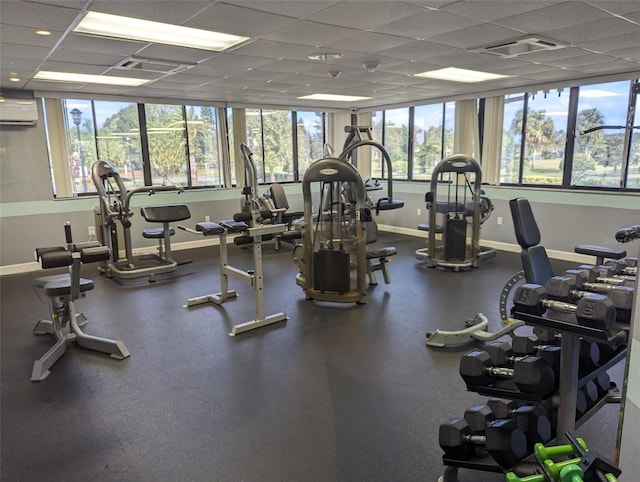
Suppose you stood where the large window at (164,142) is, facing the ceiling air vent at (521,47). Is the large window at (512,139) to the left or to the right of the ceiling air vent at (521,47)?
left

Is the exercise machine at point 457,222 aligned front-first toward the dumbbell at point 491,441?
yes

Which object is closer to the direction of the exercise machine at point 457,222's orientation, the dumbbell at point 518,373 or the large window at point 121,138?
the dumbbell

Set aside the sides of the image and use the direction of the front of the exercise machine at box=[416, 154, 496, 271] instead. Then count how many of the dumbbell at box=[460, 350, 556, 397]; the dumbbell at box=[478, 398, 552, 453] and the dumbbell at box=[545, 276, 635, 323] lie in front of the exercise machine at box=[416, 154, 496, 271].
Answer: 3

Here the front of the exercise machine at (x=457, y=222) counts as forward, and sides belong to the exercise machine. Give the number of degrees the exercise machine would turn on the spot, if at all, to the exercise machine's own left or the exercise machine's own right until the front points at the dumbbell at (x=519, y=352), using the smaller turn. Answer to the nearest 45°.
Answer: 0° — it already faces it

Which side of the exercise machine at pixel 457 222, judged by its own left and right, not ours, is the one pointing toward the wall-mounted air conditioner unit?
right

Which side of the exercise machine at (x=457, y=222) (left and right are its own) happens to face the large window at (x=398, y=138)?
back

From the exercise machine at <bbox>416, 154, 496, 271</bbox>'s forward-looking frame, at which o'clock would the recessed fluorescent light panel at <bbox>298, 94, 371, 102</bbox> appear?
The recessed fluorescent light panel is roughly at 10 o'clock from the exercise machine.

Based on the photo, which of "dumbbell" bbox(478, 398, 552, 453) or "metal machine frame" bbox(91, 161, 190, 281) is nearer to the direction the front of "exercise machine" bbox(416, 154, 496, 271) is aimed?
the dumbbell

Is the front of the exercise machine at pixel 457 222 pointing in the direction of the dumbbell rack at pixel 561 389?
yes

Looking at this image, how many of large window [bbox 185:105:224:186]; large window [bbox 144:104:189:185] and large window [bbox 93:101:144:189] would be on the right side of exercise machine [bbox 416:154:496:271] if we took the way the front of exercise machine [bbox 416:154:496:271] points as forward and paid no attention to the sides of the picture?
3

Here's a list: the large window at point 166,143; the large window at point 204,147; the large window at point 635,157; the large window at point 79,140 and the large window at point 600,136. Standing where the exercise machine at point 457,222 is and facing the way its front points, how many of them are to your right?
3

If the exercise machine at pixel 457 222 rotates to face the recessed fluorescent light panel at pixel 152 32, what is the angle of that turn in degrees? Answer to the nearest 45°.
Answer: approximately 45° to its right

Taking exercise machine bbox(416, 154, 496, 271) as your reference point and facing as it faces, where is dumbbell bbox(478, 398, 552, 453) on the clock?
The dumbbell is roughly at 12 o'clock from the exercise machine.
